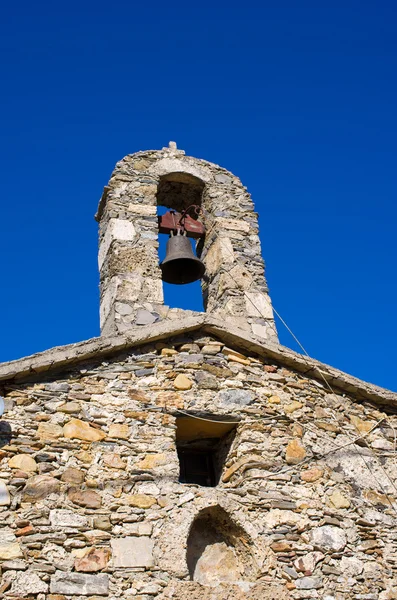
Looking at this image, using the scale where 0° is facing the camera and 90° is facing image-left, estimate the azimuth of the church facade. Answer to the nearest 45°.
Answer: approximately 0°
